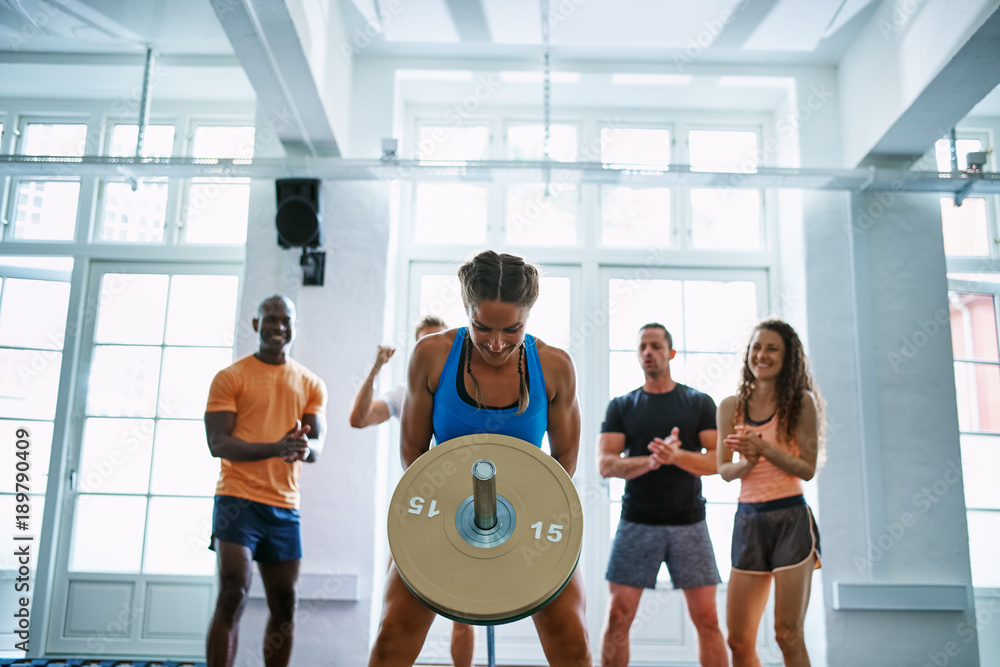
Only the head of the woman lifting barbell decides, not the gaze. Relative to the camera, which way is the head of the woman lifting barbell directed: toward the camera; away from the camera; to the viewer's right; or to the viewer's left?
toward the camera

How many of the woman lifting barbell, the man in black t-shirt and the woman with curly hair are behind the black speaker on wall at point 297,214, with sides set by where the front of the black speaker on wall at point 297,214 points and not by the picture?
0

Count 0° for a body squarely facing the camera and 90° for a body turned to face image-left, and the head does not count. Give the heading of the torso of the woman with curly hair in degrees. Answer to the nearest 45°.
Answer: approximately 45°

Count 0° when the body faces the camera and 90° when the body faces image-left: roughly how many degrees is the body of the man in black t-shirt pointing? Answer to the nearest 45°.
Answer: approximately 0°

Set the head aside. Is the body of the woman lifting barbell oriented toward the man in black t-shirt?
no

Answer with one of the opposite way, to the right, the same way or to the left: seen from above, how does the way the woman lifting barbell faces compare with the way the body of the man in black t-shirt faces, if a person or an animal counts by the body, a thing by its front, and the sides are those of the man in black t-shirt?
the same way

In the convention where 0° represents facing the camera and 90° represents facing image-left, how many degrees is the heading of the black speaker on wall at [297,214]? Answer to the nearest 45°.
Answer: approximately 0°

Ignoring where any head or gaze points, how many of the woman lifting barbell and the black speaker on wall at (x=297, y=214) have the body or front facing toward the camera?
2

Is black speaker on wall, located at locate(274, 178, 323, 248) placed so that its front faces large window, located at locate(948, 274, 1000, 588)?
no

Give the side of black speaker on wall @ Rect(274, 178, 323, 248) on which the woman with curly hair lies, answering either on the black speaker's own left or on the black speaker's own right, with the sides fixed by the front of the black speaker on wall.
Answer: on the black speaker's own left

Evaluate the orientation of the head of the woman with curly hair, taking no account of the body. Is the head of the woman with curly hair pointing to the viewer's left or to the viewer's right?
to the viewer's left

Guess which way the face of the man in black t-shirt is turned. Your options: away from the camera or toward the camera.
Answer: toward the camera

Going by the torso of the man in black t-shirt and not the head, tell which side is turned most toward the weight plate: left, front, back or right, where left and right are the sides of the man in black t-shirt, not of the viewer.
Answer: front

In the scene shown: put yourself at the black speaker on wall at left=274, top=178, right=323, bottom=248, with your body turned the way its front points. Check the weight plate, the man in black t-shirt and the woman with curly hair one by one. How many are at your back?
0

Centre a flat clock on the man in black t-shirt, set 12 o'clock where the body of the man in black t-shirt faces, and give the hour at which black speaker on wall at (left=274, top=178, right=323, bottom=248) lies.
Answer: The black speaker on wall is roughly at 3 o'clock from the man in black t-shirt.

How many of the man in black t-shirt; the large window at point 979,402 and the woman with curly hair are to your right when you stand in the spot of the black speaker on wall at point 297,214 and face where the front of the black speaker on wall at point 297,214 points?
0

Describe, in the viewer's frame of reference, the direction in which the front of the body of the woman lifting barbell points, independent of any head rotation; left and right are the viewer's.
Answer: facing the viewer
